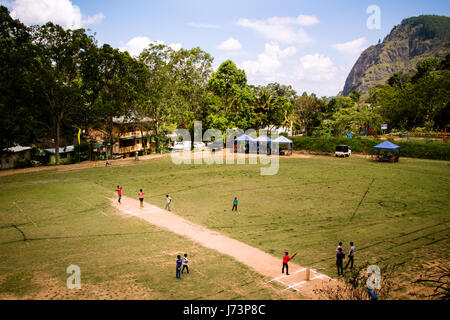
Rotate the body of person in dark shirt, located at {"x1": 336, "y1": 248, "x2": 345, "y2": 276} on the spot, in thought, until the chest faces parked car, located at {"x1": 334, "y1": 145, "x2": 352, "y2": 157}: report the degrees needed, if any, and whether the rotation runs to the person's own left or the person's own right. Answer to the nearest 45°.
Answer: approximately 45° to the person's own right

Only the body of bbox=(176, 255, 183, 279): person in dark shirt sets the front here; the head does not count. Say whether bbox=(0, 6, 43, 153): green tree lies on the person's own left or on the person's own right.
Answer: on the person's own left

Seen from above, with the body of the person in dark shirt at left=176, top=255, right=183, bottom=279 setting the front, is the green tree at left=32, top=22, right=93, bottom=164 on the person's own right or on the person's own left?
on the person's own left

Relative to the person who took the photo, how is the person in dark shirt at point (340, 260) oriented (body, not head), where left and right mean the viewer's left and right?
facing away from the viewer and to the left of the viewer
